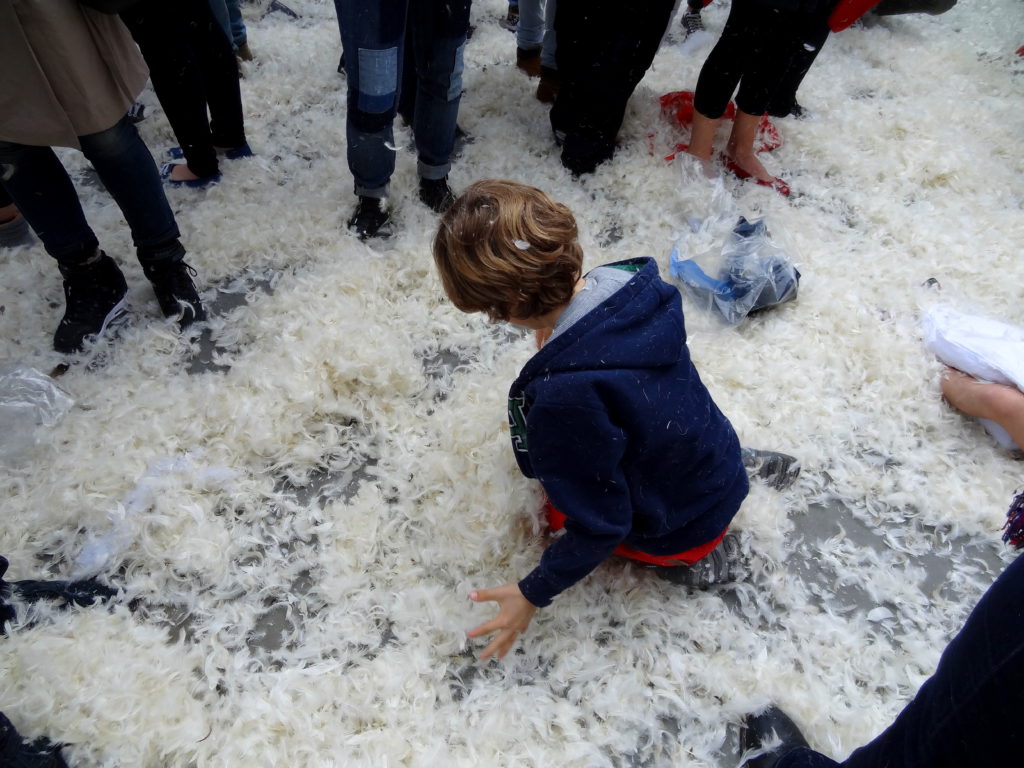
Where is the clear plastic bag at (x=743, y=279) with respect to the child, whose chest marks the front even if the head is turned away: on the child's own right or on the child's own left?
on the child's own right

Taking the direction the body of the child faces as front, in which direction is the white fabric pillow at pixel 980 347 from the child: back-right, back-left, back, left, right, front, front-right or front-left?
back-right

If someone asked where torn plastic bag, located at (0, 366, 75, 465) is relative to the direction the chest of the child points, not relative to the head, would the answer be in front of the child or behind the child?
in front

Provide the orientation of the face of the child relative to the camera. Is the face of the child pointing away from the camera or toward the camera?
away from the camera

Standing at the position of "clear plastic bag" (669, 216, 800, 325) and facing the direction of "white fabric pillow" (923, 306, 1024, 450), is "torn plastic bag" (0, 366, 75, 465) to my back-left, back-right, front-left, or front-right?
back-right

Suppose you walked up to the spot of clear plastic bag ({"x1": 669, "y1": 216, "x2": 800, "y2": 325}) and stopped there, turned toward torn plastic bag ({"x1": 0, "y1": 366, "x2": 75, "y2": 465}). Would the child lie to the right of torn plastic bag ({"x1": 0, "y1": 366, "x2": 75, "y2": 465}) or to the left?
left
